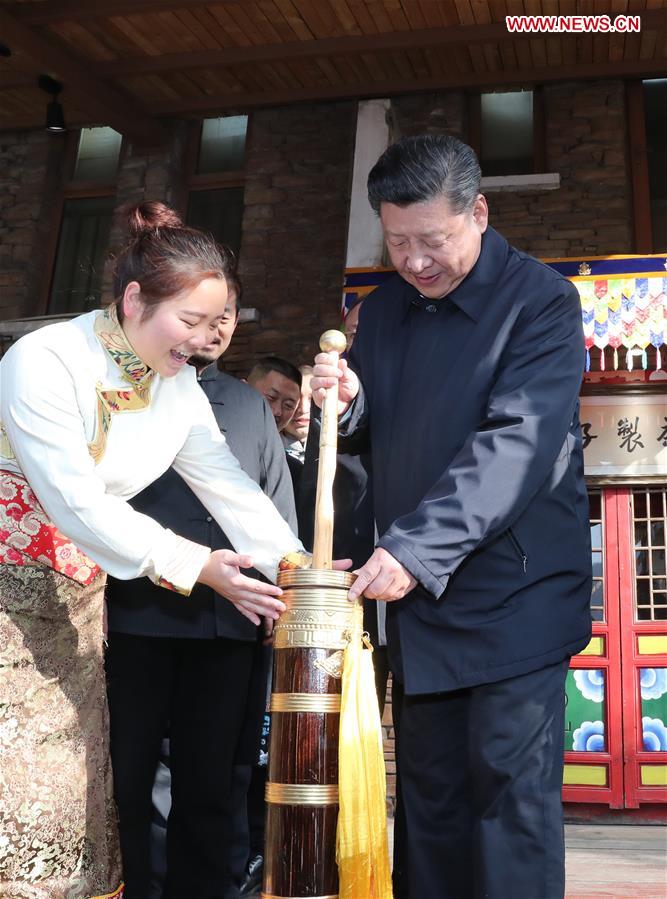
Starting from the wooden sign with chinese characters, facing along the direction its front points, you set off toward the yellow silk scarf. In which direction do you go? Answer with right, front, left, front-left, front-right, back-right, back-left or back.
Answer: front

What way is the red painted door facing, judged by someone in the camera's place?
facing the viewer

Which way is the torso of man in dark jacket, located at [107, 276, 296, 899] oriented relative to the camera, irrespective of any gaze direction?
toward the camera

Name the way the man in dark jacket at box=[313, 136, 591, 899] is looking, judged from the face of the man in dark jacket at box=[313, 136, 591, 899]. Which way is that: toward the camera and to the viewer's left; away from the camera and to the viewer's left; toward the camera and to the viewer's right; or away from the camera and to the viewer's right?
toward the camera and to the viewer's left

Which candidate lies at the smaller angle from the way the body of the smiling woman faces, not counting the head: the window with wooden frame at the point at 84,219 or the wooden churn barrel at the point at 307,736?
the wooden churn barrel

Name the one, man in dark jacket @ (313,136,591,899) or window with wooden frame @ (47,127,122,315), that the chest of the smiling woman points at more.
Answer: the man in dark jacket

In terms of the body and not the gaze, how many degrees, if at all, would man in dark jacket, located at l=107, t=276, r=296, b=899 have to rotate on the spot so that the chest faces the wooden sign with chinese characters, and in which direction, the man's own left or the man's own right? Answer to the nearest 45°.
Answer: approximately 135° to the man's own left

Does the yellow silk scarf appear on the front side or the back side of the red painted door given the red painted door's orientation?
on the front side

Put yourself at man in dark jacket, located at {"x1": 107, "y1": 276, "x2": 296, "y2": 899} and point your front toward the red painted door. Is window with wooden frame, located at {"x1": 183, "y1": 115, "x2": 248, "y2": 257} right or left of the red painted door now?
left

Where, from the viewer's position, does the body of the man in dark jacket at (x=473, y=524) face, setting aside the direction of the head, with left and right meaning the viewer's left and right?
facing the viewer and to the left of the viewer

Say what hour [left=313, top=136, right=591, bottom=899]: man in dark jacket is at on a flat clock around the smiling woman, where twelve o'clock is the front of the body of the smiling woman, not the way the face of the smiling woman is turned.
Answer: The man in dark jacket is roughly at 11 o'clock from the smiling woman.

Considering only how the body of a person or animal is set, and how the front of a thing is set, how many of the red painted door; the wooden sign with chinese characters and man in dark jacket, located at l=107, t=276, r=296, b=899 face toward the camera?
3

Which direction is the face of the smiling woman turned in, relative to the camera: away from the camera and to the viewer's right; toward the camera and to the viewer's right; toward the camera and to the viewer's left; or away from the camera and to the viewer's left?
toward the camera and to the viewer's right

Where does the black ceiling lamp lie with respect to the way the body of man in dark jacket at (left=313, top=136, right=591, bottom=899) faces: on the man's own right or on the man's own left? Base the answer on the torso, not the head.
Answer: on the man's own right
